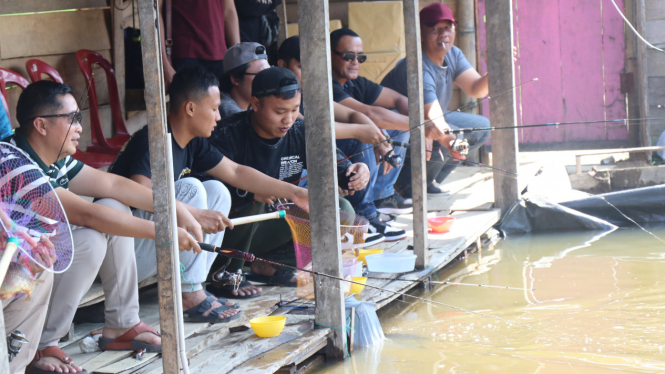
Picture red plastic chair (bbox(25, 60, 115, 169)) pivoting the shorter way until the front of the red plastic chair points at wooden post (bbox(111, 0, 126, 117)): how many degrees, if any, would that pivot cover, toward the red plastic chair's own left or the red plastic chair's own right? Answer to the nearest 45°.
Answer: approximately 90° to the red plastic chair's own left

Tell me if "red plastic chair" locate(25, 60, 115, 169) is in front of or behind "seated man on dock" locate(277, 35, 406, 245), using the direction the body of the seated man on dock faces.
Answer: behind

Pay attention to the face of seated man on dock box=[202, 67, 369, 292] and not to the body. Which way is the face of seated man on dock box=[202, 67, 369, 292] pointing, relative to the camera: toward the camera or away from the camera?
toward the camera

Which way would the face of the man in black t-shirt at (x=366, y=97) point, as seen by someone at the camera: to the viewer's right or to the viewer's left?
to the viewer's right

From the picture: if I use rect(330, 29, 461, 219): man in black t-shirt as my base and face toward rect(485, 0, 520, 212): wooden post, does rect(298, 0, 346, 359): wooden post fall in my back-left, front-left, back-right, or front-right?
back-right

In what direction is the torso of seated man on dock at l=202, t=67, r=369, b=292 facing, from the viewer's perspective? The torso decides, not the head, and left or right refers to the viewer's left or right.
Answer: facing the viewer and to the right of the viewer

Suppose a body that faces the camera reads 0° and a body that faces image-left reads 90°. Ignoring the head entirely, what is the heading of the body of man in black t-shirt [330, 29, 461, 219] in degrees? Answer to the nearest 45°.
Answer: approximately 315°

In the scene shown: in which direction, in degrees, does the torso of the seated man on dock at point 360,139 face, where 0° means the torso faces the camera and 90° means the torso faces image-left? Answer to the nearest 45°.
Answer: approximately 270°

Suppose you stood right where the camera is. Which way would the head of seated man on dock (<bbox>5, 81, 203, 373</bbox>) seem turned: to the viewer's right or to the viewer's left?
to the viewer's right

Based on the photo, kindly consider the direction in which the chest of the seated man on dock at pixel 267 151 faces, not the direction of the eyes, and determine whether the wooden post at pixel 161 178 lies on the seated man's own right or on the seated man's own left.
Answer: on the seated man's own right

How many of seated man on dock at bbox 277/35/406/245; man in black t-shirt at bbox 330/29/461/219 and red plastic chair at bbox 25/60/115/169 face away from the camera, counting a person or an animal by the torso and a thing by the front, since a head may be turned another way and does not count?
0

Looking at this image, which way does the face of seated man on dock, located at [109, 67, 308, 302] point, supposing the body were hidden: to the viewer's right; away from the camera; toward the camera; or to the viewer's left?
to the viewer's right
